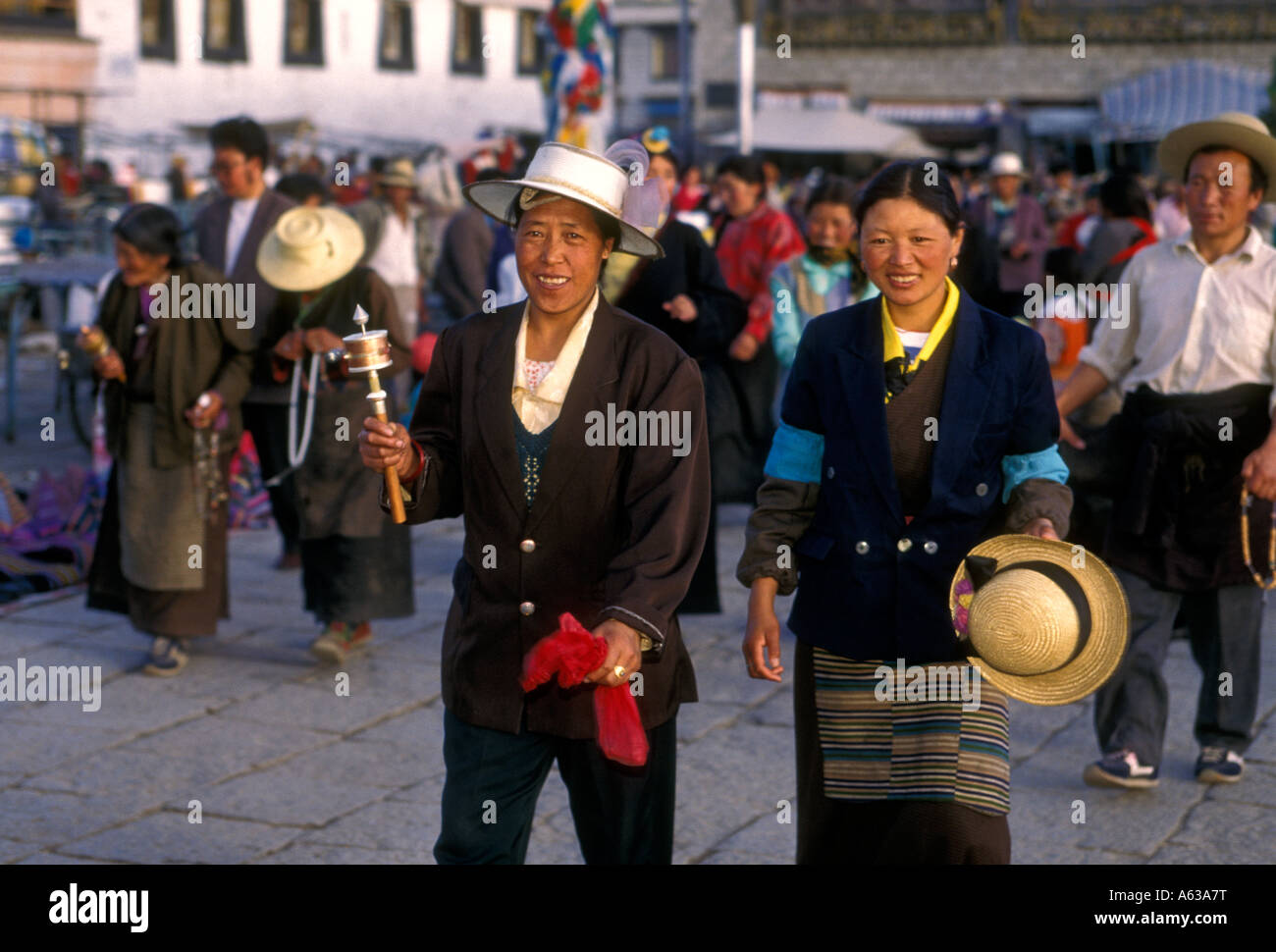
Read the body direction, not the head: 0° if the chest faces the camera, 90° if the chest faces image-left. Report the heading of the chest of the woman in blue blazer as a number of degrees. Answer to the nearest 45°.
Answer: approximately 0°

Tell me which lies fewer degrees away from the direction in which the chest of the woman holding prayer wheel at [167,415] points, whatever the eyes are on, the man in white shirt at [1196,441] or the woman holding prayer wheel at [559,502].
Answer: the woman holding prayer wheel

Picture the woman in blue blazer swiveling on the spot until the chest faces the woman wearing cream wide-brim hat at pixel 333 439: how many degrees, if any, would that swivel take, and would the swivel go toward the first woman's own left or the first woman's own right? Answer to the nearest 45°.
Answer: approximately 135° to the first woman's own right

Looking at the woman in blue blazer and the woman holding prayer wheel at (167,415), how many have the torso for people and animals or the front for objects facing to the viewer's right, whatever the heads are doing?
0

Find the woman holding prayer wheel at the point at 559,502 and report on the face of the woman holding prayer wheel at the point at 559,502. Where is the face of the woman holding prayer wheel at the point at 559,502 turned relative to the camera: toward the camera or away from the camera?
toward the camera

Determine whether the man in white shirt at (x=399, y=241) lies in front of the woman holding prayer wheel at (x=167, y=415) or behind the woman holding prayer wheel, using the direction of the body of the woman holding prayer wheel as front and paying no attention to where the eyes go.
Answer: behind

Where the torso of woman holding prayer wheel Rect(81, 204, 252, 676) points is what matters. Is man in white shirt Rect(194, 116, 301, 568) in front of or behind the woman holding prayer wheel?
behind

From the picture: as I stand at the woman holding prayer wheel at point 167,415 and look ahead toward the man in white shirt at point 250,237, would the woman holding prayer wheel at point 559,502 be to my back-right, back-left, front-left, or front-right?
back-right

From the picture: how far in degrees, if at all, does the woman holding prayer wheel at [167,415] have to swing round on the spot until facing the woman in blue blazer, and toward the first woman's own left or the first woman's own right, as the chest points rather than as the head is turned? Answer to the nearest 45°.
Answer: approximately 45° to the first woman's own left

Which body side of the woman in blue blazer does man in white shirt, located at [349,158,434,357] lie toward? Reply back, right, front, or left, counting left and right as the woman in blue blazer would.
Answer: back

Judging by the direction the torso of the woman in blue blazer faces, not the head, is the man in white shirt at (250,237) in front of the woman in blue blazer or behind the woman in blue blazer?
behind

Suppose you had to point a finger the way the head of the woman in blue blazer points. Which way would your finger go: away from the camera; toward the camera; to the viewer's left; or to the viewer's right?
toward the camera

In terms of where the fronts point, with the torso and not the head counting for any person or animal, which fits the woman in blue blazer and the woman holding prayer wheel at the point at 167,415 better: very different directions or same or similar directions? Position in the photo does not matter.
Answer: same or similar directions

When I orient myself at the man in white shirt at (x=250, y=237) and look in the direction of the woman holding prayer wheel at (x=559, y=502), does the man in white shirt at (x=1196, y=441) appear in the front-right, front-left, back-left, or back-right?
front-left
